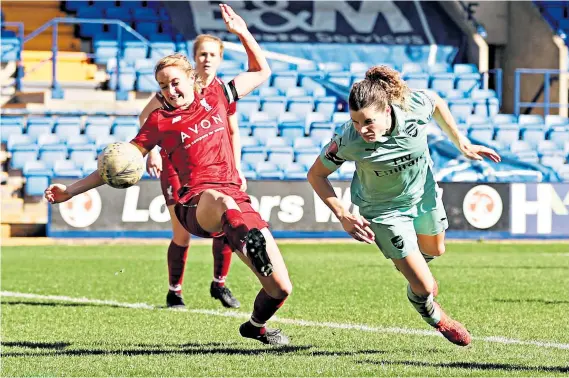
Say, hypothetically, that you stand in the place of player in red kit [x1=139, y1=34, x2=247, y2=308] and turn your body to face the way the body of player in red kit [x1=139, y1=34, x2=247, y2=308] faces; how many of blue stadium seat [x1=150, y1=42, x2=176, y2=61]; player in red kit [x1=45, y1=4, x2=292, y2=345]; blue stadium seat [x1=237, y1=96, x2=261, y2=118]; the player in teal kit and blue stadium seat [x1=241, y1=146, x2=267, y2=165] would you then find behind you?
3

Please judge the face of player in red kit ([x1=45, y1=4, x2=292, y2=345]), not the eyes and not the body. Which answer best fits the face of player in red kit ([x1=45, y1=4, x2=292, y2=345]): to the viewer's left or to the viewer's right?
to the viewer's left

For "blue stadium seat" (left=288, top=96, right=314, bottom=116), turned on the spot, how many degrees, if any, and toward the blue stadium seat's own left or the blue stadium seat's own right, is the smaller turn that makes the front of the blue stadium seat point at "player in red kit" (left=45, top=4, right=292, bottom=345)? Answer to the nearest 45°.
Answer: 0° — it already faces them

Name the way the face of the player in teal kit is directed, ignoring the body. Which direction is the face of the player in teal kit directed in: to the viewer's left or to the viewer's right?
to the viewer's left

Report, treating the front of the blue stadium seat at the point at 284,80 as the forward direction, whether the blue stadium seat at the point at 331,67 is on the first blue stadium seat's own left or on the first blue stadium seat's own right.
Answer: on the first blue stadium seat's own left
